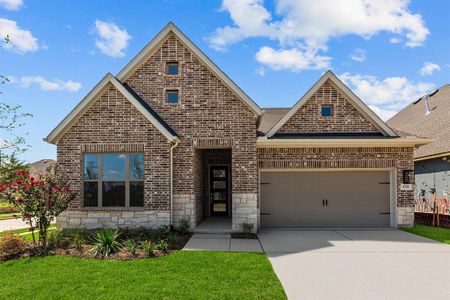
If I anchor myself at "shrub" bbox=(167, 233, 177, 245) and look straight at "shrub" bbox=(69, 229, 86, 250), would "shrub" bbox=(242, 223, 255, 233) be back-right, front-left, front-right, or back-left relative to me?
back-right

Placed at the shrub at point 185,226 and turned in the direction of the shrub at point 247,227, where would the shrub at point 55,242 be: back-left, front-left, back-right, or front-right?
back-right

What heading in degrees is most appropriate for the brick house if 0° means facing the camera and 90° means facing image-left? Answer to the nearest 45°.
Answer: approximately 0°

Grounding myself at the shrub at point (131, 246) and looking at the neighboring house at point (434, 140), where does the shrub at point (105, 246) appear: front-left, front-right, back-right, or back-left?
back-left
